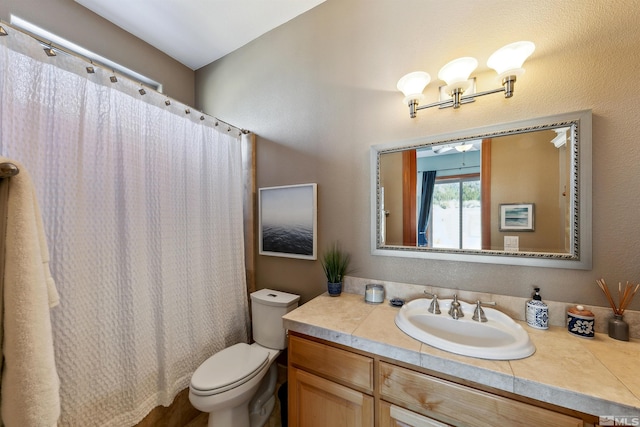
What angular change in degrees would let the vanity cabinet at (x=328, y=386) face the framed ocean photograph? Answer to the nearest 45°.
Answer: approximately 135° to its right

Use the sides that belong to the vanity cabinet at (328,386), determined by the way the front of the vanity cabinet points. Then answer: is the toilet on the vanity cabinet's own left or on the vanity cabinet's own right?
on the vanity cabinet's own right

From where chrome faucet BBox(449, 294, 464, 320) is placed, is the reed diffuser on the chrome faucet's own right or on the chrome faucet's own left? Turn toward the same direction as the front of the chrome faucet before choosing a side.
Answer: on the chrome faucet's own left

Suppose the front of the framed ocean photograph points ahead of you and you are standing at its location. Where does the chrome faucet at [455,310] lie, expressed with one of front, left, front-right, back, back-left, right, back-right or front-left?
left

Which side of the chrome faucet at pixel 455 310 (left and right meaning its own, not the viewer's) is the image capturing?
front

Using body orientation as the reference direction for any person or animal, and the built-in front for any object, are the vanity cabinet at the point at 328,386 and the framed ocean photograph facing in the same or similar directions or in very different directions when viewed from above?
same or similar directions

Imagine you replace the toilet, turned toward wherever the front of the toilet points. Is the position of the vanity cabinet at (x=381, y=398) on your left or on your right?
on your left

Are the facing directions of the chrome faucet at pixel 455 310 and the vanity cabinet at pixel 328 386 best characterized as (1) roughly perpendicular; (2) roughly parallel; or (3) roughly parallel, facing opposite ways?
roughly parallel

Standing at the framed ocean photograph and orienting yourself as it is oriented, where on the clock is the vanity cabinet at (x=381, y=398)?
The vanity cabinet is roughly at 10 o'clock from the framed ocean photograph.

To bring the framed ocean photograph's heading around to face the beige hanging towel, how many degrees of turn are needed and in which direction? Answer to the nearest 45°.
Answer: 0° — it already faces it

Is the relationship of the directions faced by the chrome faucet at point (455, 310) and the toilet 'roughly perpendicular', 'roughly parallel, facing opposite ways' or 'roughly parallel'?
roughly parallel

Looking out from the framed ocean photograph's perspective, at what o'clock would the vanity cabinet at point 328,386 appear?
The vanity cabinet is roughly at 10 o'clock from the framed ocean photograph.

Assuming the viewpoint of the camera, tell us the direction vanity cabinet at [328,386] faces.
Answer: facing the viewer and to the left of the viewer

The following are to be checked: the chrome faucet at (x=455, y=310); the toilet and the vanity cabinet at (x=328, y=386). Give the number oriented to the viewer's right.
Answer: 0
